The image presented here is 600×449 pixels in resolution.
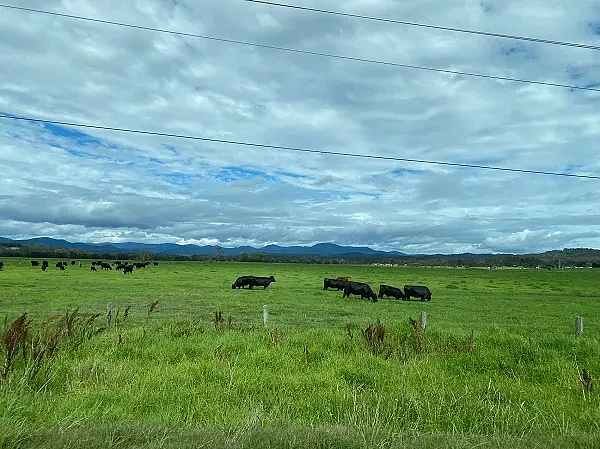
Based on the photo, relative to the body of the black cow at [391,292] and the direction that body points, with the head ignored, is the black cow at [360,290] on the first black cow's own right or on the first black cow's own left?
on the first black cow's own right

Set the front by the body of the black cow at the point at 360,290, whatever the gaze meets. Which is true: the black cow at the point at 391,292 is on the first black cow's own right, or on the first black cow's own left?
on the first black cow's own left
